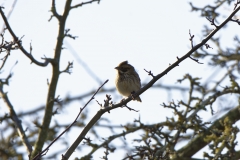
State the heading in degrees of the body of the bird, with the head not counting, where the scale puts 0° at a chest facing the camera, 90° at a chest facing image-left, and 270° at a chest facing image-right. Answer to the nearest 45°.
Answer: approximately 45°
